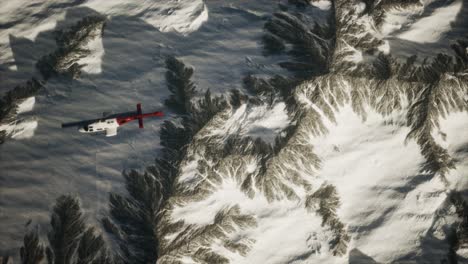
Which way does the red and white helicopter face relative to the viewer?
to the viewer's left
